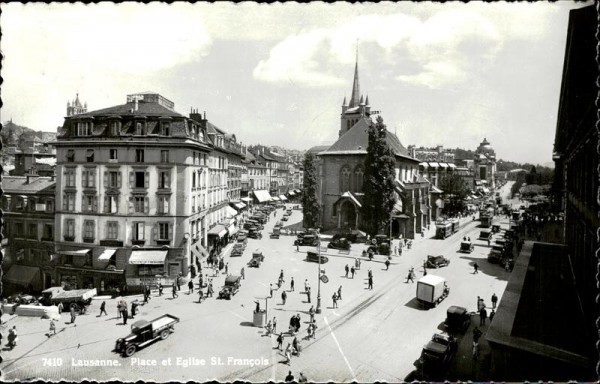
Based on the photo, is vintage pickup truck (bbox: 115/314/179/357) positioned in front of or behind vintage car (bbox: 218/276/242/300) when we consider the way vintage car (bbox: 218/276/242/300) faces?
in front

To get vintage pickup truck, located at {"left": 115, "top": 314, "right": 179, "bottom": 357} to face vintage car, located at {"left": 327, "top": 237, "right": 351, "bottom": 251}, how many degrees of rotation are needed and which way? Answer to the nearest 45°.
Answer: approximately 180°

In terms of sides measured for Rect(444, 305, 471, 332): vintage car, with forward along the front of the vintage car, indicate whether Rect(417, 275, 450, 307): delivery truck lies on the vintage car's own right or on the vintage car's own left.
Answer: on the vintage car's own left

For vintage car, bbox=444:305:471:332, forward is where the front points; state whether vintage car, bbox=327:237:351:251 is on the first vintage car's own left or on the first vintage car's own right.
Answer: on the first vintage car's own left

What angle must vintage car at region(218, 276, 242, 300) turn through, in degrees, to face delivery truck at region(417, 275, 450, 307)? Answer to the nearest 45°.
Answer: approximately 90° to its left

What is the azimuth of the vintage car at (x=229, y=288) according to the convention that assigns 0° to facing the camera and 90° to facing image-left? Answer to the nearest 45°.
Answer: approximately 45°

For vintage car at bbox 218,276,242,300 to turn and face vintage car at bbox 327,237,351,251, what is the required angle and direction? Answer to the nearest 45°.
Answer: approximately 180°

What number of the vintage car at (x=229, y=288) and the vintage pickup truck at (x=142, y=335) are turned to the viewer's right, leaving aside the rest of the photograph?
0

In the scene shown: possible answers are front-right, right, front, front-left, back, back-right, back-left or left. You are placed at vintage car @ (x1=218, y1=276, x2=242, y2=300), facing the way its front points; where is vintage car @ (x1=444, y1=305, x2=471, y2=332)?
left

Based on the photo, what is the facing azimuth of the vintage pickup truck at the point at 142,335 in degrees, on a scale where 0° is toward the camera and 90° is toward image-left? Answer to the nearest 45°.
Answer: approximately 45°

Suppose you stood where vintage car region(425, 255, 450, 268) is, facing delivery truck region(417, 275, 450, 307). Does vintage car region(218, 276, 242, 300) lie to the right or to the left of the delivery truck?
right
